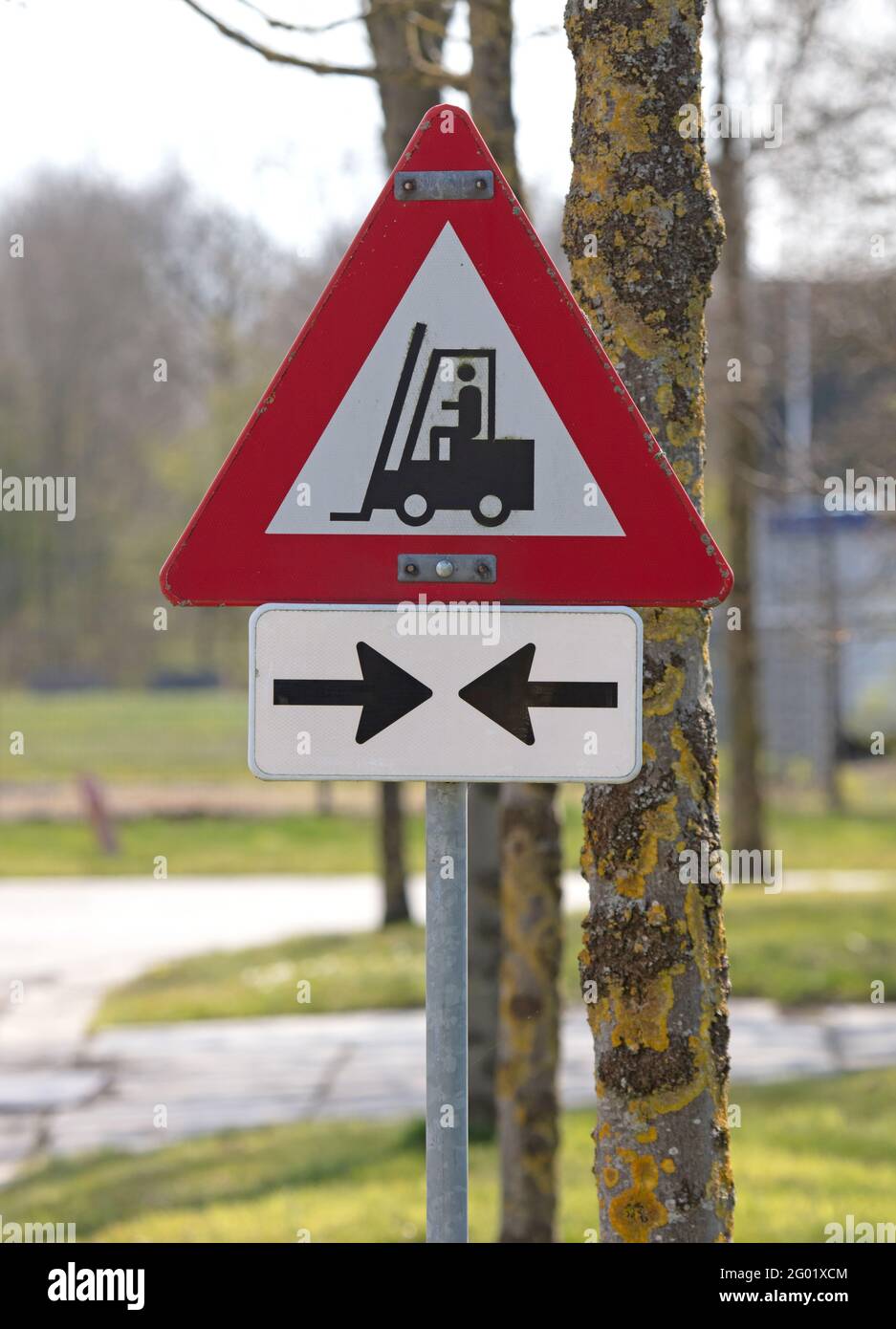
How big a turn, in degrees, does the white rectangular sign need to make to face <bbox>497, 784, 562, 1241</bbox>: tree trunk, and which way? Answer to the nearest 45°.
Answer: approximately 180°

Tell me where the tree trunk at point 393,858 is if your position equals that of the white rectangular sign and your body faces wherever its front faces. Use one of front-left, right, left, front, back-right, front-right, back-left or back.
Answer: back

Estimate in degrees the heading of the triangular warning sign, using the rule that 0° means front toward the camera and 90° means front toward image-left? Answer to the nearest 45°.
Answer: approximately 0°

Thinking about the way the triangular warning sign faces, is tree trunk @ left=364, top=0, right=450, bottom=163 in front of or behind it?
behind

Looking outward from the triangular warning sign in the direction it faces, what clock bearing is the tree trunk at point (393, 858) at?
The tree trunk is roughly at 6 o'clock from the triangular warning sign.

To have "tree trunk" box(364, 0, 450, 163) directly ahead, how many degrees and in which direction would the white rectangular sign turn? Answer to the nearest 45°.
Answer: approximately 180°

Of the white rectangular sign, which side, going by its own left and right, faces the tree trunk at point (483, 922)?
back

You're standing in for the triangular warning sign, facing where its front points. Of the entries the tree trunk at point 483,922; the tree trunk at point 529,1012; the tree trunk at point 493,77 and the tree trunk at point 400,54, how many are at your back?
4

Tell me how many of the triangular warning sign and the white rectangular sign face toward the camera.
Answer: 2

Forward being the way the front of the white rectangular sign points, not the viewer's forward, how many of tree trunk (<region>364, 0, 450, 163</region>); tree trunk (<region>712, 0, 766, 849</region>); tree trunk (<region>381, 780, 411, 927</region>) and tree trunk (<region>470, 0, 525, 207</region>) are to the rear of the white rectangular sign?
4

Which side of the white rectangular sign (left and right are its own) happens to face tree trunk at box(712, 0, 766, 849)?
back

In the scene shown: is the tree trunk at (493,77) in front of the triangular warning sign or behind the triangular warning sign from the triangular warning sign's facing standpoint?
behind
